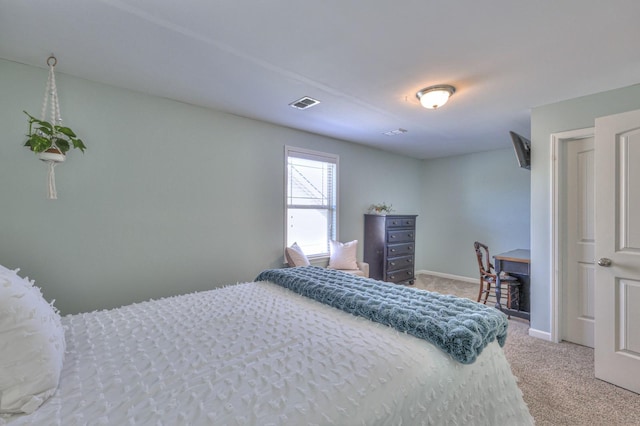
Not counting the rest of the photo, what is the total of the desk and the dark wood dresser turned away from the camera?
0

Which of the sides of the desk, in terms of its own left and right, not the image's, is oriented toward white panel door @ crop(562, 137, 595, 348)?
left

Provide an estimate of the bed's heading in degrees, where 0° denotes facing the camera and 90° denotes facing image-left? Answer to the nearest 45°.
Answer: approximately 225°

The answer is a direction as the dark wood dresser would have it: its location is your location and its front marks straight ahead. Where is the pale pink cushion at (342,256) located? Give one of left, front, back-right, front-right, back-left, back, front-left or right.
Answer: right

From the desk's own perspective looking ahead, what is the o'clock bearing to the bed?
The bed is roughly at 11 o'clock from the desk.

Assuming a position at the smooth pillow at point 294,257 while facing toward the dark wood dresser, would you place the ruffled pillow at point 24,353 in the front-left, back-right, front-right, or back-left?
back-right

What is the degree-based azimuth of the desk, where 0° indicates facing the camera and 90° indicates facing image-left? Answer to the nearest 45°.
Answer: approximately 45°

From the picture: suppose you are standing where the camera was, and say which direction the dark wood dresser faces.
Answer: facing the viewer and to the right of the viewer

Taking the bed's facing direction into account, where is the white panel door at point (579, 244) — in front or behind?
in front

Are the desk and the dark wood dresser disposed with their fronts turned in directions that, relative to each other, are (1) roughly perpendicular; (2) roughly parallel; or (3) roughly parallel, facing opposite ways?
roughly perpendicular

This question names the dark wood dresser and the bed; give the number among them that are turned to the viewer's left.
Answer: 0

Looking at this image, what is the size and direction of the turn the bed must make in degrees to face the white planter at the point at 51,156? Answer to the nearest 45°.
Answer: approximately 90° to its left

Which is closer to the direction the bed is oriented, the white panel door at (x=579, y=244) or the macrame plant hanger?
the white panel door

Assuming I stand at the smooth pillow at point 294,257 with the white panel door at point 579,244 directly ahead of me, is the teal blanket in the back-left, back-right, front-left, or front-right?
front-right

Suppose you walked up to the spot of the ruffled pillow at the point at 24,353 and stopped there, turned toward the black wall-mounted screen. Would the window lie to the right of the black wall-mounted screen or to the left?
left

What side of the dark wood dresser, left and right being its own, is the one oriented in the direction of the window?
right

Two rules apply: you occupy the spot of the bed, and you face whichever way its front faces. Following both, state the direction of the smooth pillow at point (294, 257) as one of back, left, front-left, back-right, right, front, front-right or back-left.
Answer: front-left

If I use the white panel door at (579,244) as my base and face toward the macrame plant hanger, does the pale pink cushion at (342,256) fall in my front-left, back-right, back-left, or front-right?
front-right
